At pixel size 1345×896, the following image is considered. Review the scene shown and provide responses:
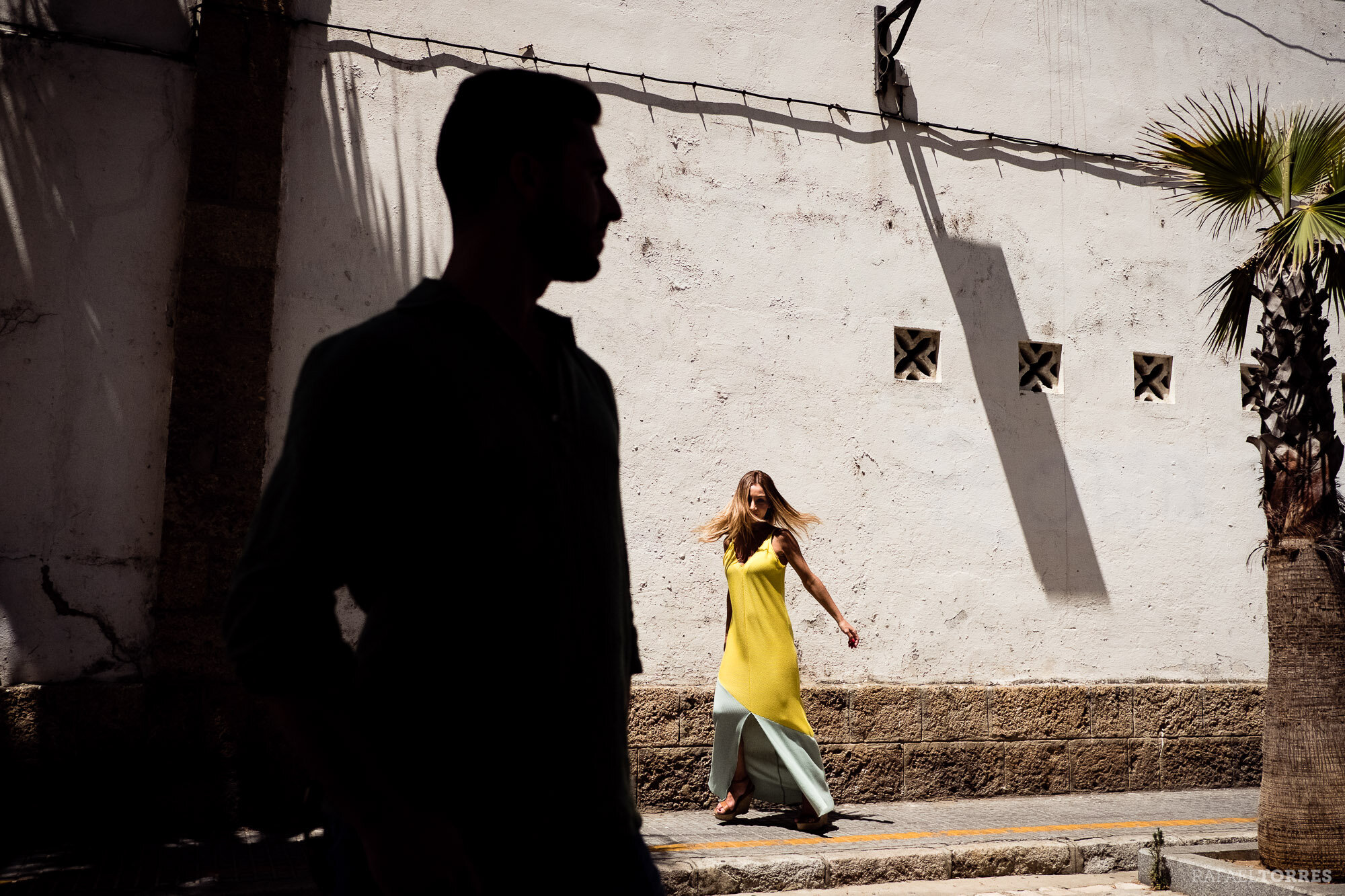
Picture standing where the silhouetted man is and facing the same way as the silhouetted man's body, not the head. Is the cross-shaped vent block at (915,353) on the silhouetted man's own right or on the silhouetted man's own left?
on the silhouetted man's own left

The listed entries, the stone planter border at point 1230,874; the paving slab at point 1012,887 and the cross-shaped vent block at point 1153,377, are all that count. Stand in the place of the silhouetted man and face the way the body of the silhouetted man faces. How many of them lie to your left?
3

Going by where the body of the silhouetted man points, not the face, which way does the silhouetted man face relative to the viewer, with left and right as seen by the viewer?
facing the viewer and to the right of the viewer

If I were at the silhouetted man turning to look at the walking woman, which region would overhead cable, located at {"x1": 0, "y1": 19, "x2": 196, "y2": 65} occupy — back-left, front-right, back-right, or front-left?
front-left

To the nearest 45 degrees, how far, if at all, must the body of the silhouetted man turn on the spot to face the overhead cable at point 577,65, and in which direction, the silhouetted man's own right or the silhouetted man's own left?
approximately 135° to the silhouetted man's own left

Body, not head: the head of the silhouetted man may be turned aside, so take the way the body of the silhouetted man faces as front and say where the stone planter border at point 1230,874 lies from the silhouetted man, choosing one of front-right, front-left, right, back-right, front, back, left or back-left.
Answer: left

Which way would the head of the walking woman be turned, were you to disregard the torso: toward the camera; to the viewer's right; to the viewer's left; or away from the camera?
toward the camera

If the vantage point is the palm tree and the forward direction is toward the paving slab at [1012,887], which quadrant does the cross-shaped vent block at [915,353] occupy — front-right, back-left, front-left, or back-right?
front-right

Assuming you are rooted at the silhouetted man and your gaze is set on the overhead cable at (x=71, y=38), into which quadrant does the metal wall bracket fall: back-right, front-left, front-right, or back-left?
front-right

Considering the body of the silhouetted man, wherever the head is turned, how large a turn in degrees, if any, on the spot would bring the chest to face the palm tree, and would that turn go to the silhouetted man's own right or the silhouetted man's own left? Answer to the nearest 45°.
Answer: approximately 90° to the silhouetted man's own left

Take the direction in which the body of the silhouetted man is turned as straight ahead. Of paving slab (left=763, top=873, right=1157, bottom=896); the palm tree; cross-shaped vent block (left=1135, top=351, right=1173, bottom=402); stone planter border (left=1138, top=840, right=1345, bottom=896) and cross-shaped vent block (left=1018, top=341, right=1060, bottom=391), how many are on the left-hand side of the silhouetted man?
5

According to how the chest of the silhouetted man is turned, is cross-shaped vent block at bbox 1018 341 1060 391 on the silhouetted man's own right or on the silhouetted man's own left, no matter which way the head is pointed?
on the silhouetted man's own left
